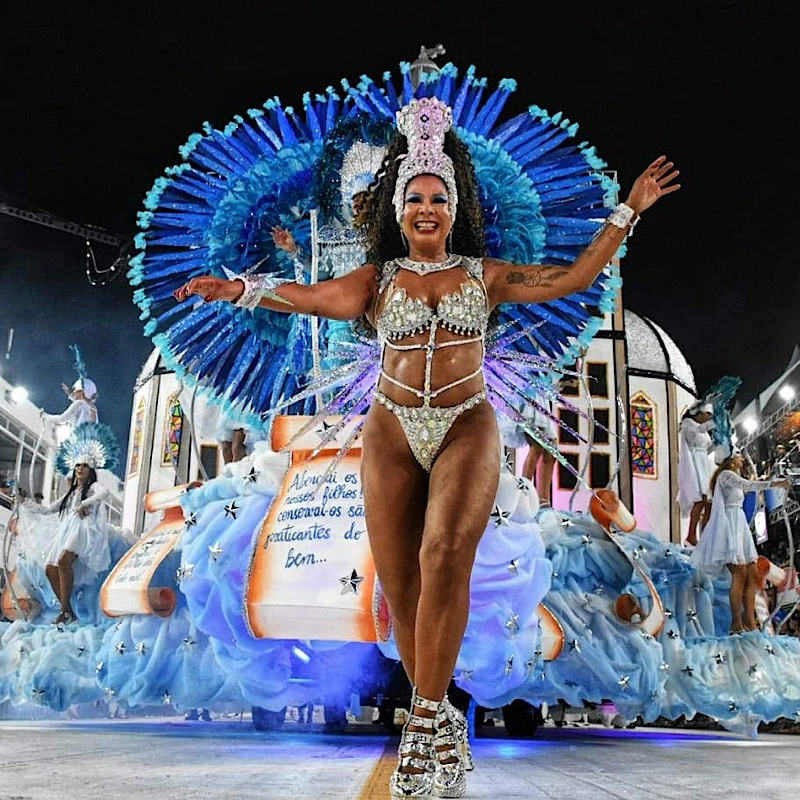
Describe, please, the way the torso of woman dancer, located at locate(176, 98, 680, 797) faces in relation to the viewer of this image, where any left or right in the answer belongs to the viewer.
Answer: facing the viewer

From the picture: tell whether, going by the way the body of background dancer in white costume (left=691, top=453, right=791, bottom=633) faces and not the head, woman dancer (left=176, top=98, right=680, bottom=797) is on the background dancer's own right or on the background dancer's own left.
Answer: on the background dancer's own right

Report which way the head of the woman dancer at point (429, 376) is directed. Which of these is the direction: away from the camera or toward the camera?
toward the camera

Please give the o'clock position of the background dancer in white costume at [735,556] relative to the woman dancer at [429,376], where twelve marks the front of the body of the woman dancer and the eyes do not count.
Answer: The background dancer in white costume is roughly at 7 o'clock from the woman dancer.

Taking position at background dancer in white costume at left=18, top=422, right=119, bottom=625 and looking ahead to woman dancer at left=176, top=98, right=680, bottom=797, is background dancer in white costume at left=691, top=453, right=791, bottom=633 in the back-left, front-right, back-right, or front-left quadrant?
front-left

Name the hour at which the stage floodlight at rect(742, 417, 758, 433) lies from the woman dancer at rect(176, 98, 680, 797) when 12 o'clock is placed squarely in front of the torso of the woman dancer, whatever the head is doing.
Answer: The stage floodlight is roughly at 7 o'clock from the woman dancer.
